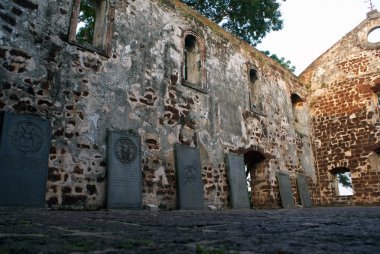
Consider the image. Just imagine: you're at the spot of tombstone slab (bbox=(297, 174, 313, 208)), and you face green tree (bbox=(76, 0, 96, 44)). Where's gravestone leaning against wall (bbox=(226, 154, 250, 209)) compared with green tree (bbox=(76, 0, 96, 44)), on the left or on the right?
left

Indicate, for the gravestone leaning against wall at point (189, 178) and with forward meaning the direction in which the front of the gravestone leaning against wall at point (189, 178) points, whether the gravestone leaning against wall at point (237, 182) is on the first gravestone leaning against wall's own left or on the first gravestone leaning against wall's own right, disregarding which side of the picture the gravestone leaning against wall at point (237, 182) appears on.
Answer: on the first gravestone leaning against wall's own left

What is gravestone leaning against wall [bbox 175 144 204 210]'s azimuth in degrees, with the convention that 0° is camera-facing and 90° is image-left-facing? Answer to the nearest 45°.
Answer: approximately 315°

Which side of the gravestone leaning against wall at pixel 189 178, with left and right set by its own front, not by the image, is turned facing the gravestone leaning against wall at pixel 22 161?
right

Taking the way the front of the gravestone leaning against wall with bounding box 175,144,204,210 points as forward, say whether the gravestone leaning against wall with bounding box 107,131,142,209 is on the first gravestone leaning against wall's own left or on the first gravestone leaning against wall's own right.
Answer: on the first gravestone leaning against wall's own right

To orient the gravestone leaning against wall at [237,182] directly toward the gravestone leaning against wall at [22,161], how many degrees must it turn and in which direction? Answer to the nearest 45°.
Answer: approximately 90° to its right

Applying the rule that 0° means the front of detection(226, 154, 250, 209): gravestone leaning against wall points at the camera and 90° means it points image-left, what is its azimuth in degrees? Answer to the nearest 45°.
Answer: approximately 315°

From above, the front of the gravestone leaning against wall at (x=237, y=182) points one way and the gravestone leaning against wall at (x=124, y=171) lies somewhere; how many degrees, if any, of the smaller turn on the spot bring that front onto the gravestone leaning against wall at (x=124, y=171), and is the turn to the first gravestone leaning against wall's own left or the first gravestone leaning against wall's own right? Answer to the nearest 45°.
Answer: approximately 90° to the first gravestone leaning against wall's own right
